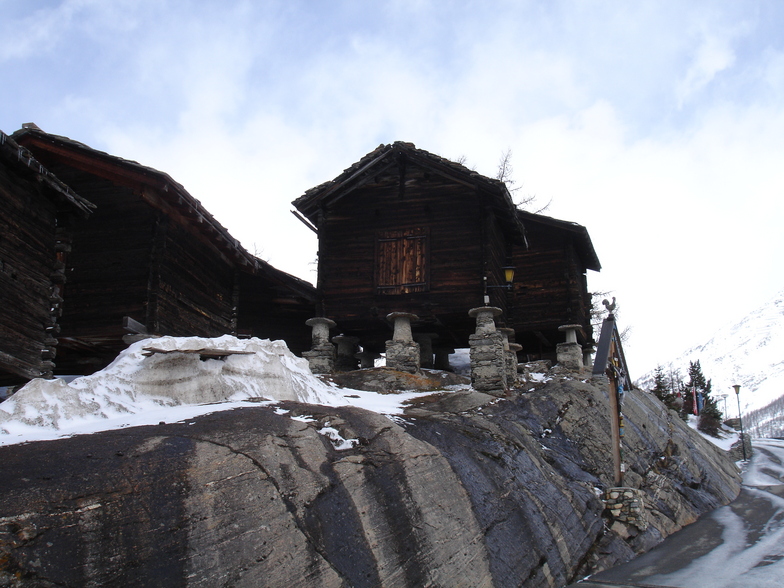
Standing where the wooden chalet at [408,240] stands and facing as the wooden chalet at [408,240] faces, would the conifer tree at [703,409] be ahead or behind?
behind

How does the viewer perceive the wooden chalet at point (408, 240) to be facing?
facing the viewer

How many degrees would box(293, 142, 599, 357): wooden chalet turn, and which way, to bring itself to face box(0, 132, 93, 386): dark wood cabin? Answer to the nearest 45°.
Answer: approximately 45° to its right

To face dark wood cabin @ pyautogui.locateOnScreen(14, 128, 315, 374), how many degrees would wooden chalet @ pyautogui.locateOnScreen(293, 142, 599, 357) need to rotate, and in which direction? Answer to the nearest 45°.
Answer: approximately 45° to its right

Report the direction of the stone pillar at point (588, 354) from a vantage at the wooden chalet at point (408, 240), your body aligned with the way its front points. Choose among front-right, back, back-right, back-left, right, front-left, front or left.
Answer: back-left

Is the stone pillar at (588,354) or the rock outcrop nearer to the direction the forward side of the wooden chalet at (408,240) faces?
the rock outcrop

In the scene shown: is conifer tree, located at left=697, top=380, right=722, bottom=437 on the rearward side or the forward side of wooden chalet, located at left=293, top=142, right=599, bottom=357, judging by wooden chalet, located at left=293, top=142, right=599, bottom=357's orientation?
on the rearward side

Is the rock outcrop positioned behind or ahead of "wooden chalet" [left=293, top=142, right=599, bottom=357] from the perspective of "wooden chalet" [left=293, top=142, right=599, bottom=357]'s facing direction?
ahead

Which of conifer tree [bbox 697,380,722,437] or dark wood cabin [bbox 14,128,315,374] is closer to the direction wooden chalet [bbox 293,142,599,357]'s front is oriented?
the dark wood cabin
